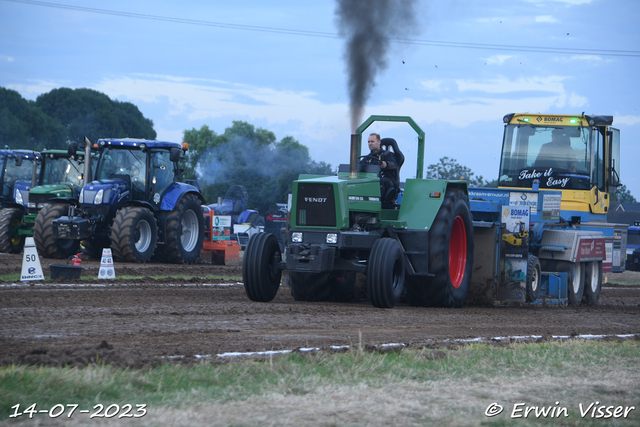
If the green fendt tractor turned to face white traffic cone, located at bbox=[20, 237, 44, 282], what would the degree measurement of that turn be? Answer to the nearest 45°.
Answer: approximately 45° to its right

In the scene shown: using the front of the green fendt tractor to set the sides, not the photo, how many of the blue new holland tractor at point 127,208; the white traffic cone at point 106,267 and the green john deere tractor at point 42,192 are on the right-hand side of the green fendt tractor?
3

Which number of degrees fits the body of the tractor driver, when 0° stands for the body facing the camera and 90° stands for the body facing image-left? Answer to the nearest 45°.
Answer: approximately 45°

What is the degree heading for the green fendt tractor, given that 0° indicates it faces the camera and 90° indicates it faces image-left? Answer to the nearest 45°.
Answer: approximately 45°

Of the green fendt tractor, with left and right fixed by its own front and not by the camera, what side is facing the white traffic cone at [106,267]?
right

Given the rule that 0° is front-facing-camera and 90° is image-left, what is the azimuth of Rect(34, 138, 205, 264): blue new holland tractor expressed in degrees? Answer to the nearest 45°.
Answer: approximately 45°

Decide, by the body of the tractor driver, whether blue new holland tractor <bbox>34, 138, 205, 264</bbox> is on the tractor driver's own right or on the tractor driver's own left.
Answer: on the tractor driver's own right

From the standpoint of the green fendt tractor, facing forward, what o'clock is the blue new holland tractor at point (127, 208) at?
The blue new holland tractor is roughly at 3 o'clock from the green fendt tractor.

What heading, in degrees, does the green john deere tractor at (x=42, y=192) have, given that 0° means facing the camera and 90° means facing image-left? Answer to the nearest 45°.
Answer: approximately 45°
